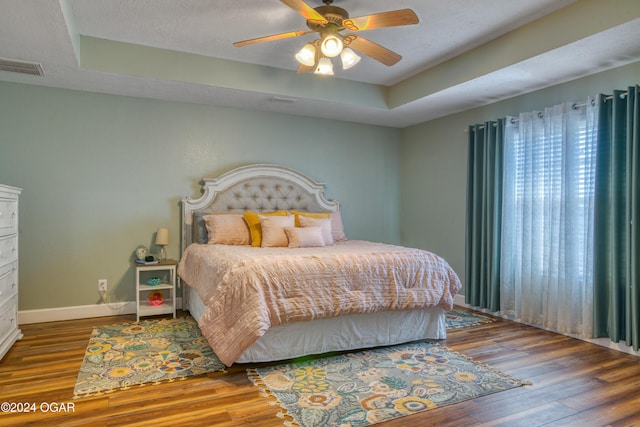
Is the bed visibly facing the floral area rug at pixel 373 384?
yes

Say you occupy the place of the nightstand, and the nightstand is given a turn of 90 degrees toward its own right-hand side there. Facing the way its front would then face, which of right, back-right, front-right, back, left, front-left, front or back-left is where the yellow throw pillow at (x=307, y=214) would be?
back

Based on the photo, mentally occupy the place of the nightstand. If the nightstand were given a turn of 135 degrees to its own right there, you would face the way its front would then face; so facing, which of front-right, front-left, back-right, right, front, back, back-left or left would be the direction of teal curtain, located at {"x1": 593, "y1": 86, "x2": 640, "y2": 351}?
back

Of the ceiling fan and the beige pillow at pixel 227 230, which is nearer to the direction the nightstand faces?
the ceiling fan

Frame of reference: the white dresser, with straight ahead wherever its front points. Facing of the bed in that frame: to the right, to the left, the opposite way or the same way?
to the right

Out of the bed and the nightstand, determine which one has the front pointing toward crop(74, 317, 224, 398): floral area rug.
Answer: the nightstand

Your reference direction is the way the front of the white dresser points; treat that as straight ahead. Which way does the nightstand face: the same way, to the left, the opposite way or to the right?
to the right

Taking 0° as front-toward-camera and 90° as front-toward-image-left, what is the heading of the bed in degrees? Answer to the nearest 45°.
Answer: approximately 315°

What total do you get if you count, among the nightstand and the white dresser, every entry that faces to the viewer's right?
1

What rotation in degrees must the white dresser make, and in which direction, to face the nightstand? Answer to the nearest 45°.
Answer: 0° — it already faces it

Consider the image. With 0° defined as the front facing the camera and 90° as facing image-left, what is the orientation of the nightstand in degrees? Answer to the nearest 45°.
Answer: approximately 0°

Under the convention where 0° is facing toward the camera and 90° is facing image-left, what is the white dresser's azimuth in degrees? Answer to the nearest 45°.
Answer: approximately 270°

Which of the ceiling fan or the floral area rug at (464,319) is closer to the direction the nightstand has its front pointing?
the ceiling fan

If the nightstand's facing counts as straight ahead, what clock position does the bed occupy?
The bed is roughly at 11 o'clock from the nightstand.
